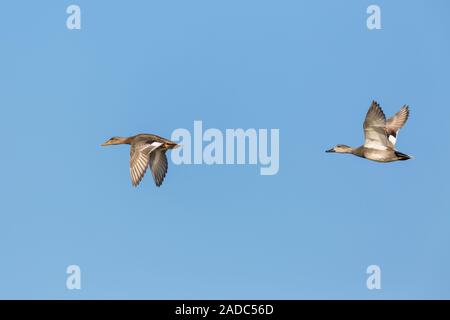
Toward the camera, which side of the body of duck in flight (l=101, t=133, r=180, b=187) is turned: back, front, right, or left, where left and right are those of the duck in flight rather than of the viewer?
left

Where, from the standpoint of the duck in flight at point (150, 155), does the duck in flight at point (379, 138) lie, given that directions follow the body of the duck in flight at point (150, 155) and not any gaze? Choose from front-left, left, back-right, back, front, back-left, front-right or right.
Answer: back

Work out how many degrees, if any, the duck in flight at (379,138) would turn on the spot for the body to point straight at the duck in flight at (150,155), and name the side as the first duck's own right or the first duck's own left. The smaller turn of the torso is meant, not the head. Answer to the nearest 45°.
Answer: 0° — it already faces it

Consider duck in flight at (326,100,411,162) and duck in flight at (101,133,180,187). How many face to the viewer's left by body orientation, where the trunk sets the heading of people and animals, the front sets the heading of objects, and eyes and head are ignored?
2

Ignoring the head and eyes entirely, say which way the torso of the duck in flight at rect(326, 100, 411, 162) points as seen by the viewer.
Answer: to the viewer's left
